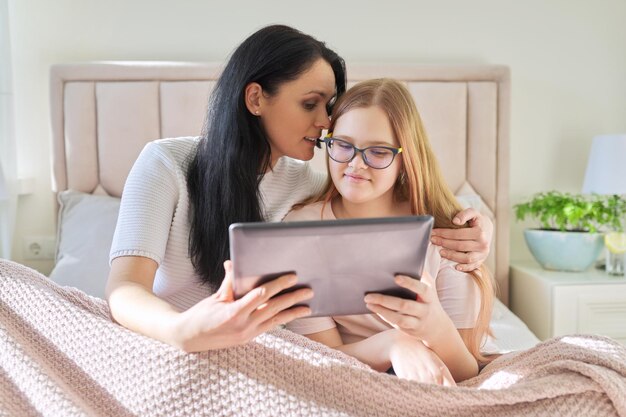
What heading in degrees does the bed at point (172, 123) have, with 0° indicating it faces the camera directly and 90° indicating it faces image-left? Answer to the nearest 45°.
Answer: approximately 0°

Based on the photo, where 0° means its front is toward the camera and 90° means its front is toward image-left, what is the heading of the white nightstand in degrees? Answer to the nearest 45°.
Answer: approximately 0°

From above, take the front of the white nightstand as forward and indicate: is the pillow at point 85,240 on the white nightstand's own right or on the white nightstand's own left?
on the white nightstand's own right

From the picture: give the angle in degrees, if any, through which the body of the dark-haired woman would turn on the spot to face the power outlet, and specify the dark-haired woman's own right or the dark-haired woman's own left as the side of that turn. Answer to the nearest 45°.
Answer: approximately 180°

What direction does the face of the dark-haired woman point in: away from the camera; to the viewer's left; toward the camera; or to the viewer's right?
to the viewer's right
